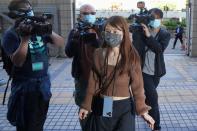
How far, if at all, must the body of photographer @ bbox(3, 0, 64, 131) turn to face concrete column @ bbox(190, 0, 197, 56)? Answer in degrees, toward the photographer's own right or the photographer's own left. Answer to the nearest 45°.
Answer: approximately 90° to the photographer's own left

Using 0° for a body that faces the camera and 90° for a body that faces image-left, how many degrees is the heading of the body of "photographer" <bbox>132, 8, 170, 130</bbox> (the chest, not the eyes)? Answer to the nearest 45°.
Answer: approximately 45°

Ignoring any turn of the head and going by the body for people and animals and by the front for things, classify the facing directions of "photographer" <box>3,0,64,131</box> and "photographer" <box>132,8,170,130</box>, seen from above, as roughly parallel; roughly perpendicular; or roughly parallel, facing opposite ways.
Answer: roughly perpendicular

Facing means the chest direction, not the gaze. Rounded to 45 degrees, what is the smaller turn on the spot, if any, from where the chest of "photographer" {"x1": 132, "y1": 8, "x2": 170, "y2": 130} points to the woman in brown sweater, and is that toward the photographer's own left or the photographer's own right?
approximately 45° to the photographer's own left

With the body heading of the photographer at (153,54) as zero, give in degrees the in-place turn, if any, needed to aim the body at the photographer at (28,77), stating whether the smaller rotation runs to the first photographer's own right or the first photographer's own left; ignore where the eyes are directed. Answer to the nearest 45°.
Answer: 0° — they already face them

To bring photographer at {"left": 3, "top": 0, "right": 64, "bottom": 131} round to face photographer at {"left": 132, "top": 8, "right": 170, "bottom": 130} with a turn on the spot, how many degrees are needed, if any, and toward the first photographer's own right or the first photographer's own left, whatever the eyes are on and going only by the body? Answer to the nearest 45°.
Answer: approximately 90° to the first photographer's own left

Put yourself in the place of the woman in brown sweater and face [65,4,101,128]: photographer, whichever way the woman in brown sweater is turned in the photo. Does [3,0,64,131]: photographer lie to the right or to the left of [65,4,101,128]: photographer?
left
